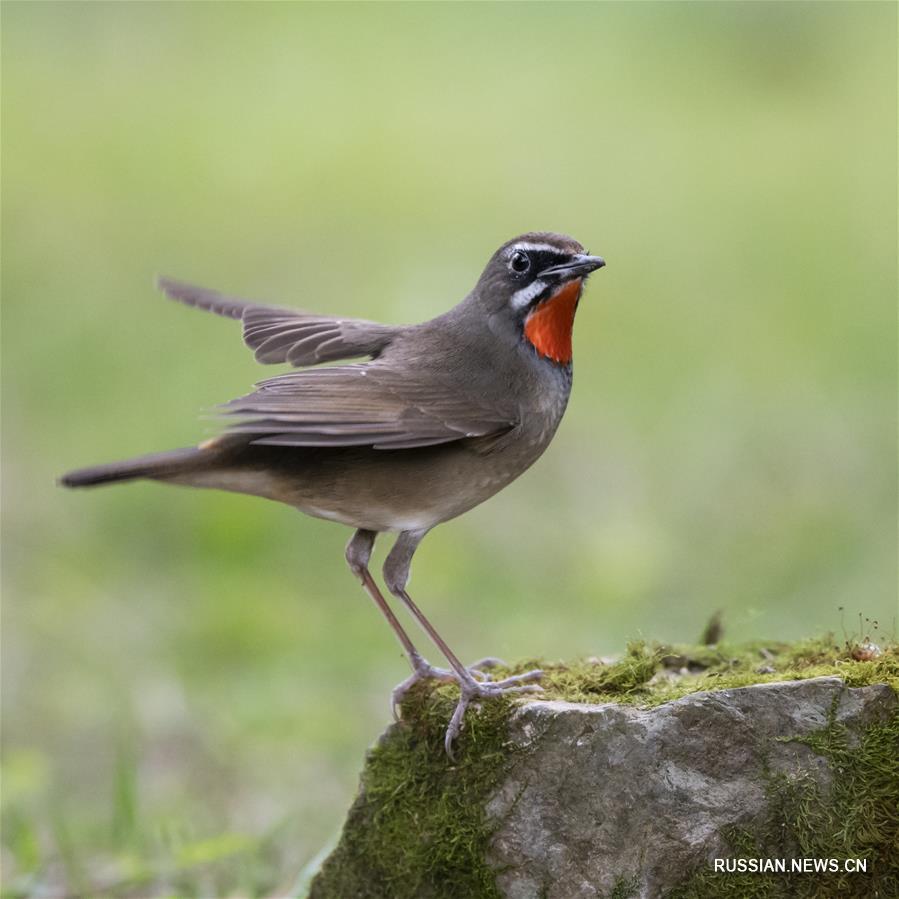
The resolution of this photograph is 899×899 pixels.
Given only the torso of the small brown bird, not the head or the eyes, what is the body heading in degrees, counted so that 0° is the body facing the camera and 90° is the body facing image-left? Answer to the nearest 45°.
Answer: approximately 270°
